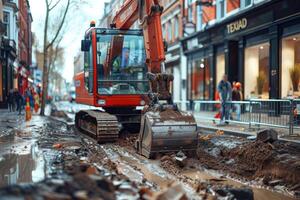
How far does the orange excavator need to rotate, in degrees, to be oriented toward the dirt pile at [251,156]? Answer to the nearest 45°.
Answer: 0° — it already faces it

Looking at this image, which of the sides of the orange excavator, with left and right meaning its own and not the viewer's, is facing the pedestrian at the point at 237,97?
left

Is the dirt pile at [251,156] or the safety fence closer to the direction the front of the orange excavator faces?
the dirt pile

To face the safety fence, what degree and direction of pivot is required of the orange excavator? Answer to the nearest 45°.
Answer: approximately 45° to its left

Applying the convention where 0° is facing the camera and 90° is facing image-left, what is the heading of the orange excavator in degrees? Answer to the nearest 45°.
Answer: approximately 315°

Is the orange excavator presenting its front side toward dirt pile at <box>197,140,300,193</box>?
yes

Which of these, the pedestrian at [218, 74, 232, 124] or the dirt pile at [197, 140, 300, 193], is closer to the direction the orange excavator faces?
the dirt pile

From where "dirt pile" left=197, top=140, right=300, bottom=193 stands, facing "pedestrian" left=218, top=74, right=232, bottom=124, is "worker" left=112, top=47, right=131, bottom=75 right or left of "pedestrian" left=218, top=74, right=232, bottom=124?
left

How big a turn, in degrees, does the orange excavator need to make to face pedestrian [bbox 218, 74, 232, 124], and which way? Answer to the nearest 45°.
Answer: approximately 90° to its left
